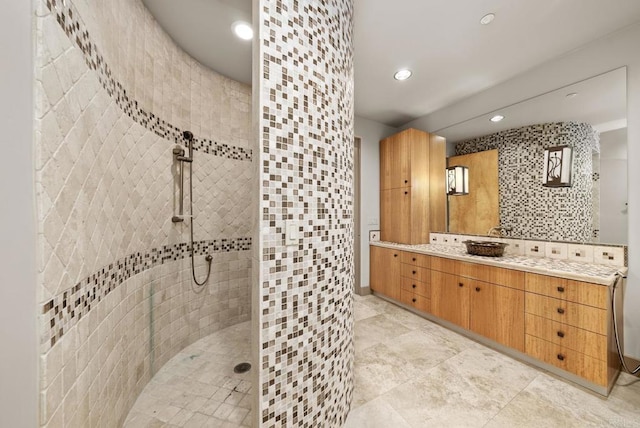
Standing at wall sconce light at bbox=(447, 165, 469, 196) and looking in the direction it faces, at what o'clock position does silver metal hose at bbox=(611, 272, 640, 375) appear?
The silver metal hose is roughly at 9 o'clock from the wall sconce light.

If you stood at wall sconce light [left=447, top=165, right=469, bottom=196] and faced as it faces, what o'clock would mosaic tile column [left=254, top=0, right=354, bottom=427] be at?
The mosaic tile column is roughly at 11 o'clock from the wall sconce light.

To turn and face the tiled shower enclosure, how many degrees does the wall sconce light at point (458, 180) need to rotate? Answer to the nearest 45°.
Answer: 0° — it already faces it

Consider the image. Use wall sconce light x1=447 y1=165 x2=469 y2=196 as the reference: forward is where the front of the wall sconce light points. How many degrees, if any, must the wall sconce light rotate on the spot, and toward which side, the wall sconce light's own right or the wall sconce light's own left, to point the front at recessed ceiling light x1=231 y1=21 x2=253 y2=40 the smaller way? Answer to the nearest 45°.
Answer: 0° — it already faces it
